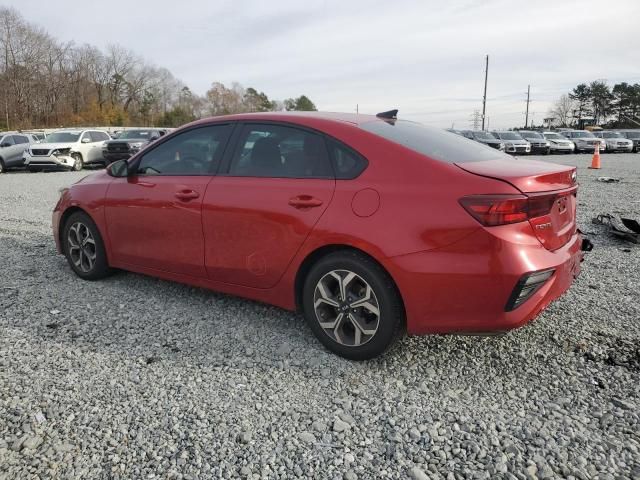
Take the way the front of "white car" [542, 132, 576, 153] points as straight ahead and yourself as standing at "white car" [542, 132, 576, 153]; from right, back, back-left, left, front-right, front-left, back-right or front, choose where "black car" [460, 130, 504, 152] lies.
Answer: right

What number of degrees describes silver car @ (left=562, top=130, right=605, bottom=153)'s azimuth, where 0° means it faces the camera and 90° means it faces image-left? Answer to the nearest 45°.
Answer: approximately 315°

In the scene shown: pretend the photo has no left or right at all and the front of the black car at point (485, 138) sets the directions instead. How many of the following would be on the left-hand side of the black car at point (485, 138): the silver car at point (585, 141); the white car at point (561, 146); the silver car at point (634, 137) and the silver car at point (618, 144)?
4

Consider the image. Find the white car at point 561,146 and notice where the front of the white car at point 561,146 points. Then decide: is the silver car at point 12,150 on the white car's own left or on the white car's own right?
on the white car's own right

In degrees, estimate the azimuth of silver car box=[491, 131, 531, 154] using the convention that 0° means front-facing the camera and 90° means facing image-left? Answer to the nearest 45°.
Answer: approximately 315°

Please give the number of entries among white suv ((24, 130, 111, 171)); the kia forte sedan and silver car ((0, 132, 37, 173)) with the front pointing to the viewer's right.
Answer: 0

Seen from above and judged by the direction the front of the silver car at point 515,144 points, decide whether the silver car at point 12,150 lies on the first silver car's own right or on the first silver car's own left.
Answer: on the first silver car's own right

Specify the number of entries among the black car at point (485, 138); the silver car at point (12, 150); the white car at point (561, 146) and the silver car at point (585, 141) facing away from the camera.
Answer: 0

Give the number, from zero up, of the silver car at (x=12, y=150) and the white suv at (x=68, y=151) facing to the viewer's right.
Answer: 0

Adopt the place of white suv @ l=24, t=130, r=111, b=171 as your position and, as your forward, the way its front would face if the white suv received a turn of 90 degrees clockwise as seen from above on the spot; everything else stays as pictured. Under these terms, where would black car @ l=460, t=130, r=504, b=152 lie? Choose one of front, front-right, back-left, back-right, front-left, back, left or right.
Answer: back-right

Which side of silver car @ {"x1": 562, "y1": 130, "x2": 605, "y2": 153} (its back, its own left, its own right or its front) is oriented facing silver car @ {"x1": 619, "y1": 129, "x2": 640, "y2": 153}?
left

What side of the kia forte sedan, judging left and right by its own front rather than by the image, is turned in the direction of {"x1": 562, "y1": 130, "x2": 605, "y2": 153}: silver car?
right

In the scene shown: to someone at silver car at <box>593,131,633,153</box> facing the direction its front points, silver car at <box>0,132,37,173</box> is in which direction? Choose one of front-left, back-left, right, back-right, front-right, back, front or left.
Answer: right

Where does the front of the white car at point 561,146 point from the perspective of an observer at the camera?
facing the viewer and to the right of the viewer

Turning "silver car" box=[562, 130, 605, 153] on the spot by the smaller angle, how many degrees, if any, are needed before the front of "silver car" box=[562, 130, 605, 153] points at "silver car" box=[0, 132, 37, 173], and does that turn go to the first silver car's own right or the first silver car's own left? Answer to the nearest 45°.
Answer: approximately 90° to the first silver car's own right

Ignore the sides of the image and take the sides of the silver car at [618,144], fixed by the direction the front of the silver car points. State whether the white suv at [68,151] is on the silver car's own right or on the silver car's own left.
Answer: on the silver car's own right

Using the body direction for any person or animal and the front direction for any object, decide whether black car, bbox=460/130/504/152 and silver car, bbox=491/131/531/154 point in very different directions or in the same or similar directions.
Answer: same or similar directions

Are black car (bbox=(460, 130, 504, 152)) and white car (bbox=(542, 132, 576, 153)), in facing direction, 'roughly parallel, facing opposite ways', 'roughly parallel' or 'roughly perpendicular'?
roughly parallel

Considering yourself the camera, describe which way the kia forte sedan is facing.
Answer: facing away from the viewer and to the left of the viewer

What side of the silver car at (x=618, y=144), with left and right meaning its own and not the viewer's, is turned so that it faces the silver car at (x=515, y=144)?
right
